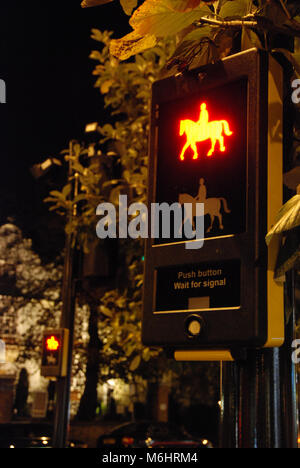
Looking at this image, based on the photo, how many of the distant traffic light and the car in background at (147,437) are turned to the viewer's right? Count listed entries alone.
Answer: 1

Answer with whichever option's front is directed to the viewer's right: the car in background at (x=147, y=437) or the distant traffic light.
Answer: the car in background

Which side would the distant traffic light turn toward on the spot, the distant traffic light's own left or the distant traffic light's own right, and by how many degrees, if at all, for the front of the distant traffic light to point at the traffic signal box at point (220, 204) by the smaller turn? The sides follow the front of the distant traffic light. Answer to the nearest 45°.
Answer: approximately 45° to the distant traffic light's own left

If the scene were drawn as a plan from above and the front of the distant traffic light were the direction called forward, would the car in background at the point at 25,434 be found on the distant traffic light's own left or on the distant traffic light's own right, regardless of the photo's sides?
on the distant traffic light's own right

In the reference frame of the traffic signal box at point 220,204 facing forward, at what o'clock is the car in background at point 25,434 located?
The car in background is roughly at 4 o'clock from the traffic signal box.

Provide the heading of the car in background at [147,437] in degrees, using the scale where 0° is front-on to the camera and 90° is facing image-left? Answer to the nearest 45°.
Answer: approximately 270°
